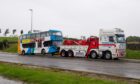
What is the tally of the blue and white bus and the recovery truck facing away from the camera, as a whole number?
0

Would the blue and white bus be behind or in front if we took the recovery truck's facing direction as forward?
behind

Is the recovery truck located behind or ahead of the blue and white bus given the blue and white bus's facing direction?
ahead

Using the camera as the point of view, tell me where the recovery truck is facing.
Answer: facing the viewer and to the right of the viewer

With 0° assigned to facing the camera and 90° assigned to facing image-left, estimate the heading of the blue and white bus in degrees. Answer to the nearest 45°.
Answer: approximately 315°
